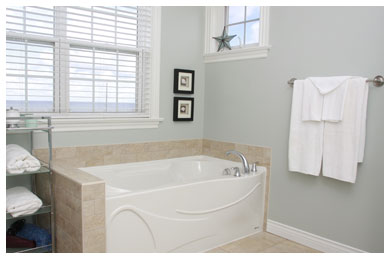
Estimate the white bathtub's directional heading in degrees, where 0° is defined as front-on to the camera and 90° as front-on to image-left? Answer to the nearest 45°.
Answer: approximately 315°

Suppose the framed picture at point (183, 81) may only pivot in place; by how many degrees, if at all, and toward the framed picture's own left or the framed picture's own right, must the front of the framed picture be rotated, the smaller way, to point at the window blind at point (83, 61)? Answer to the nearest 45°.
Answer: approximately 90° to the framed picture's own right

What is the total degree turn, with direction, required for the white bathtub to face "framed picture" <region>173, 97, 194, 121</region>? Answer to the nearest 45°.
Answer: approximately 135° to its left

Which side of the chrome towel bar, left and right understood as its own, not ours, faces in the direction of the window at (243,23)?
right

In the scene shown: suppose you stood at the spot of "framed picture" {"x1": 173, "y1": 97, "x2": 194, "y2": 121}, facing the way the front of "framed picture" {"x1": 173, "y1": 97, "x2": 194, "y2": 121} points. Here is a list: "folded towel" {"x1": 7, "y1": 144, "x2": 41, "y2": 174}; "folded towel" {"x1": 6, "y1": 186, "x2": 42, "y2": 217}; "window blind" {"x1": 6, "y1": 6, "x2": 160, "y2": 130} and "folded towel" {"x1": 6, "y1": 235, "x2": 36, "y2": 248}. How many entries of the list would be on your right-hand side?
4

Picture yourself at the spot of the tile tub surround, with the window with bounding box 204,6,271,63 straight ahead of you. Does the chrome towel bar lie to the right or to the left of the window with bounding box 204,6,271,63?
right

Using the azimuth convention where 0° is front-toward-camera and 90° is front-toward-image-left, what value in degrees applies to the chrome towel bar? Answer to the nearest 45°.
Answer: approximately 45°

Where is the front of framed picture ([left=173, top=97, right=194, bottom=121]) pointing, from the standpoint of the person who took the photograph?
facing the viewer and to the right of the viewer

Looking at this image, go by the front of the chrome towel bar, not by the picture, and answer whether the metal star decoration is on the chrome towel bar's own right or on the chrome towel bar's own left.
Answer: on the chrome towel bar's own right

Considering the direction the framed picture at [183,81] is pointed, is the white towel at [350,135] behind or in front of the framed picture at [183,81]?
in front

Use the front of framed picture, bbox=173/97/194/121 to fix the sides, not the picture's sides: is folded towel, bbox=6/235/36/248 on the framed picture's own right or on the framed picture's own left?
on the framed picture's own right

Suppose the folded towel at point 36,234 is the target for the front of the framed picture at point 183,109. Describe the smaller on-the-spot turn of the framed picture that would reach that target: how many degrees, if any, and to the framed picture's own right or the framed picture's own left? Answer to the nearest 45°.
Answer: approximately 90° to the framed picture's own right

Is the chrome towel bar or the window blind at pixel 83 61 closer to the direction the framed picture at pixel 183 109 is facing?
the chrome towel bar

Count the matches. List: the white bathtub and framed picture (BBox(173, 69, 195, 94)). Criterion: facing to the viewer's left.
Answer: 0
